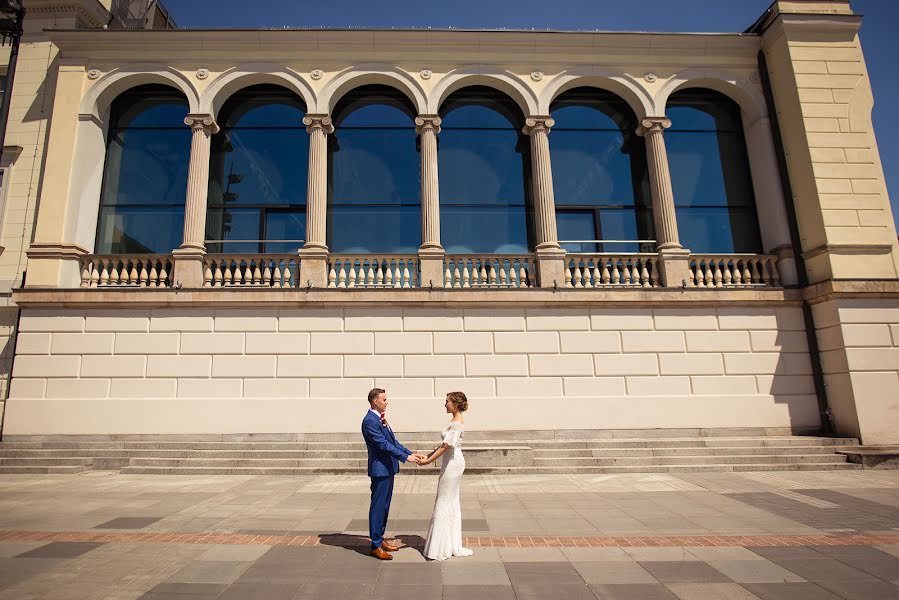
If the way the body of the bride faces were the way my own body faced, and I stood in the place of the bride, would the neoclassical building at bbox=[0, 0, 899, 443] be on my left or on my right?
on my right

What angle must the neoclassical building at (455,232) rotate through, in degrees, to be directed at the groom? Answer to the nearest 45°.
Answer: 0° — it already faces them

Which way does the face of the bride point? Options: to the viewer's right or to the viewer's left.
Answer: to the viewer's left

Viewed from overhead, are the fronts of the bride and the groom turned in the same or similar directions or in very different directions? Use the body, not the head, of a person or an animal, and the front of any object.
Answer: very different directions

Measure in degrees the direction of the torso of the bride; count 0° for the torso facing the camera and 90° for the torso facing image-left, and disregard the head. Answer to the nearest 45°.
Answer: approximately 90°

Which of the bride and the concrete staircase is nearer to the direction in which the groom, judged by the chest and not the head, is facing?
the bride

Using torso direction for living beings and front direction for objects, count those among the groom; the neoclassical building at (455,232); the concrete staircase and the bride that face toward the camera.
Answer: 2

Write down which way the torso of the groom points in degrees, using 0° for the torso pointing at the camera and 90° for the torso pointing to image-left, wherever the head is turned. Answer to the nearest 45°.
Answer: approximately 270°

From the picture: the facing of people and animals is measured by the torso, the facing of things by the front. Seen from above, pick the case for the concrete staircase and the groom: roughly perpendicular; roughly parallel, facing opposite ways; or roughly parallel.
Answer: roughly perpendicular

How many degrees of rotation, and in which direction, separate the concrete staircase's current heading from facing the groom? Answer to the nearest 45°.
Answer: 0° — it already faces them
